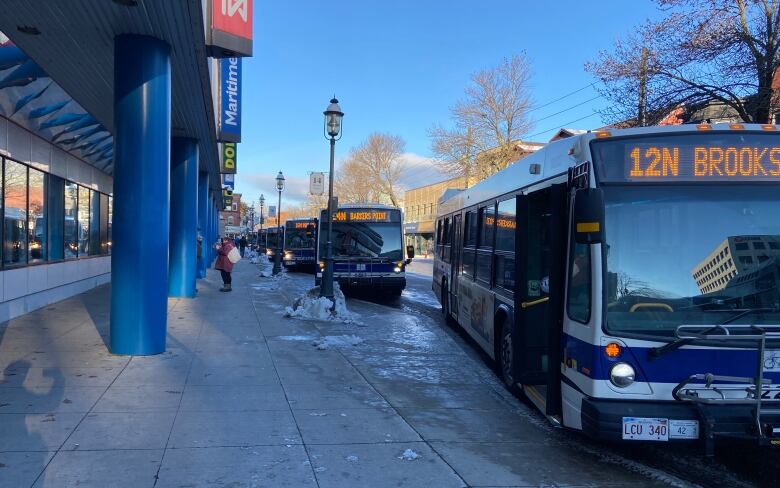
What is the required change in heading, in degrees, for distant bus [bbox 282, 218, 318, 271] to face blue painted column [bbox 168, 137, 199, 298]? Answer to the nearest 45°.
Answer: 0° — it already faces it

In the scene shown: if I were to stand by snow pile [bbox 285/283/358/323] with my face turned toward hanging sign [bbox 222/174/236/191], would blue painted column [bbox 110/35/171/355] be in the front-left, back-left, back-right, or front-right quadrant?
back-left

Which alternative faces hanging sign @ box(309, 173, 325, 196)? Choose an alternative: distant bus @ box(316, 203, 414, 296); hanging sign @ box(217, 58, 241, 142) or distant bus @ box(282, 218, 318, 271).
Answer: distant bus @ box(282, 218, 318, 271)

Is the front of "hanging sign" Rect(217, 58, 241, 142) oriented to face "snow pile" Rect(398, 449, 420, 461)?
yes

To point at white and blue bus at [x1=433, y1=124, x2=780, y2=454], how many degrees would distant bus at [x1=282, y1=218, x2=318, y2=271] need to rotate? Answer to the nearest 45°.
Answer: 0° — it already faces it
